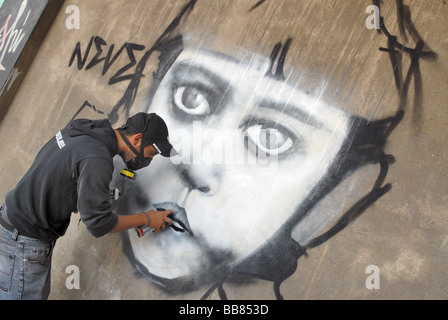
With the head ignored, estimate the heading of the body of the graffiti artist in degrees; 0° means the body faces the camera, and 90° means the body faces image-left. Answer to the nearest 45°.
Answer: approximately 270°
